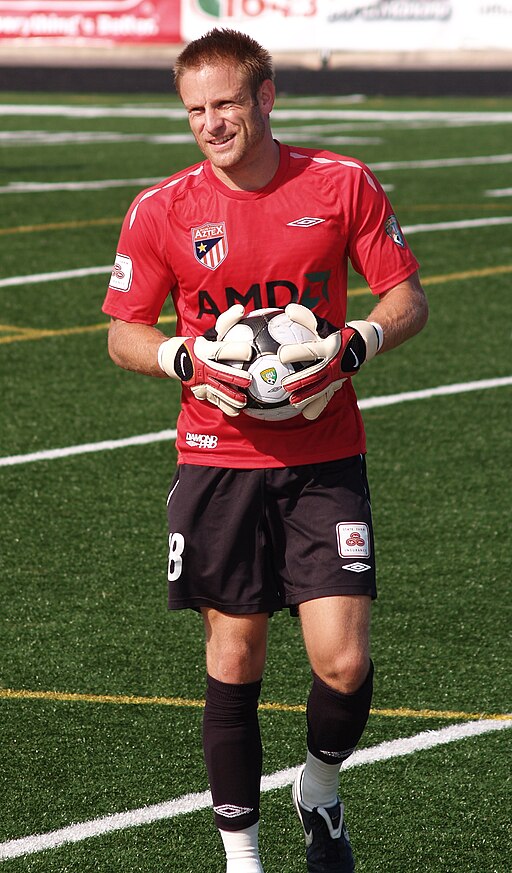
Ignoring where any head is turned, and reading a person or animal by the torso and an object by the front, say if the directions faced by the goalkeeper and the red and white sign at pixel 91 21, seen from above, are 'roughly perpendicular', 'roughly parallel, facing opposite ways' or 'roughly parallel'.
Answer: roughly parallel

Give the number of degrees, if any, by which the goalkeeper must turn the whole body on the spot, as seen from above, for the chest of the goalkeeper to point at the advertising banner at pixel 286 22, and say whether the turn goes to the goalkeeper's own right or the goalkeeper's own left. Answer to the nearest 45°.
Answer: approximately 180°

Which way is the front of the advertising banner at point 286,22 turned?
toward the camera

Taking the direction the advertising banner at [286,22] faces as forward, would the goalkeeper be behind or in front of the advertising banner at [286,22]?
in front

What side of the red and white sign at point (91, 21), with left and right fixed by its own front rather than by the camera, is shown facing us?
front

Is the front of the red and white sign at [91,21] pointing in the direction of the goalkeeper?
yes

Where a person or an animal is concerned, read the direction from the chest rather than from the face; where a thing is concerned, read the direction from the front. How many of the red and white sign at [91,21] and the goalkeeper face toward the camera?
2

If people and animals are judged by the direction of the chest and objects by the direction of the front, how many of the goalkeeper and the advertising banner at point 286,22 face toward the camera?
2

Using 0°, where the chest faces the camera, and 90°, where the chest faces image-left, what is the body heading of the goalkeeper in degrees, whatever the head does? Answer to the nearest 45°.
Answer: approximately 0°
